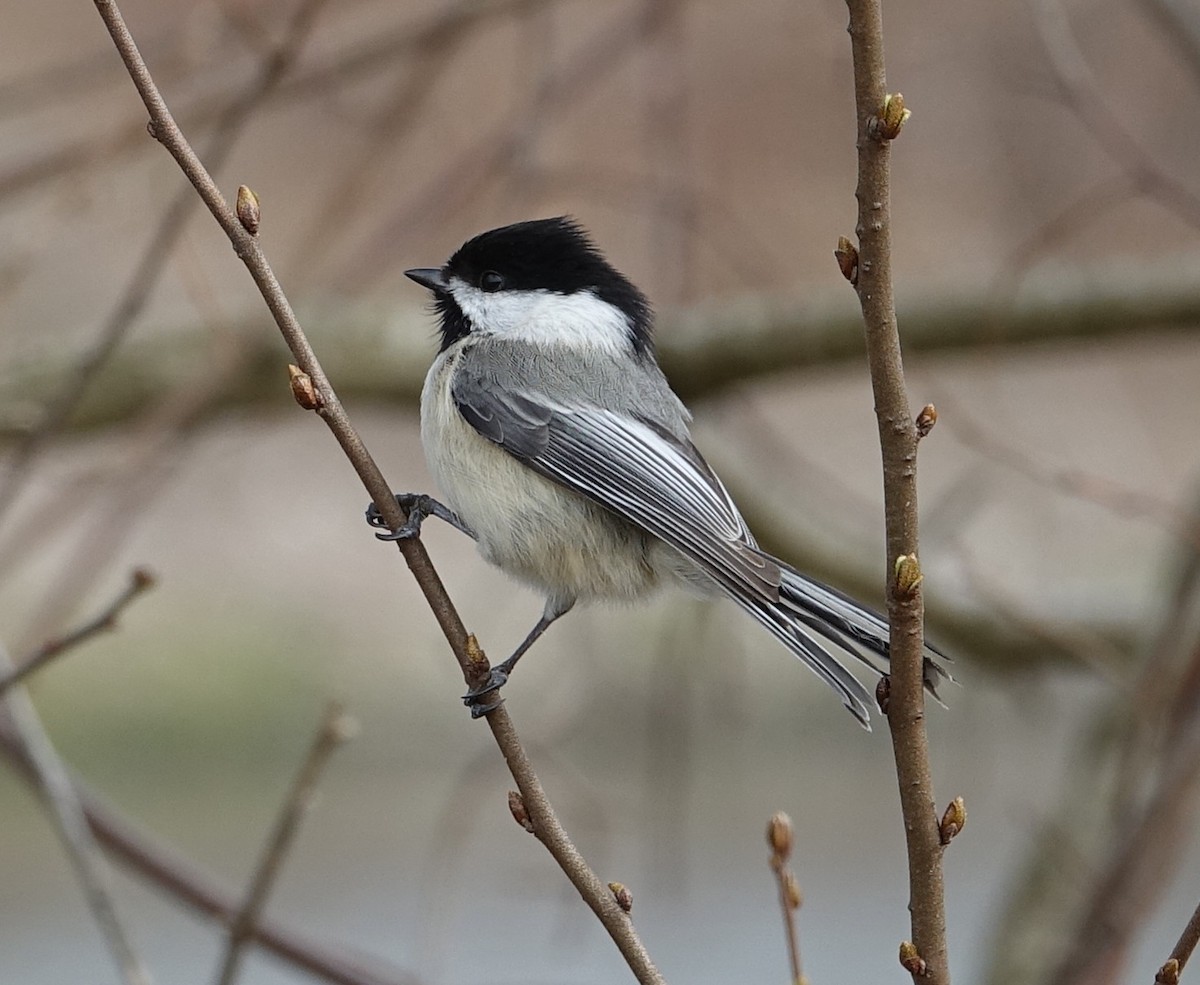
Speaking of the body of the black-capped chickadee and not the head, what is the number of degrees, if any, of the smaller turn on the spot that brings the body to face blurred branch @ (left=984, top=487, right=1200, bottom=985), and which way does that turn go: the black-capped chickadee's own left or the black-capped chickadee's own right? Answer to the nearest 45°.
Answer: approximately 135° to the black-capped chickadee's own right

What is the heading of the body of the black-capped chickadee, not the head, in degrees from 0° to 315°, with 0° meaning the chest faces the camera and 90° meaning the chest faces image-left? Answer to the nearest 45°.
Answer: approximately 90°

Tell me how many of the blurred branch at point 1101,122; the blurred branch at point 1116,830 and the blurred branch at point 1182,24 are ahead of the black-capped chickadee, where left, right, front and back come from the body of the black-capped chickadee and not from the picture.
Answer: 0
